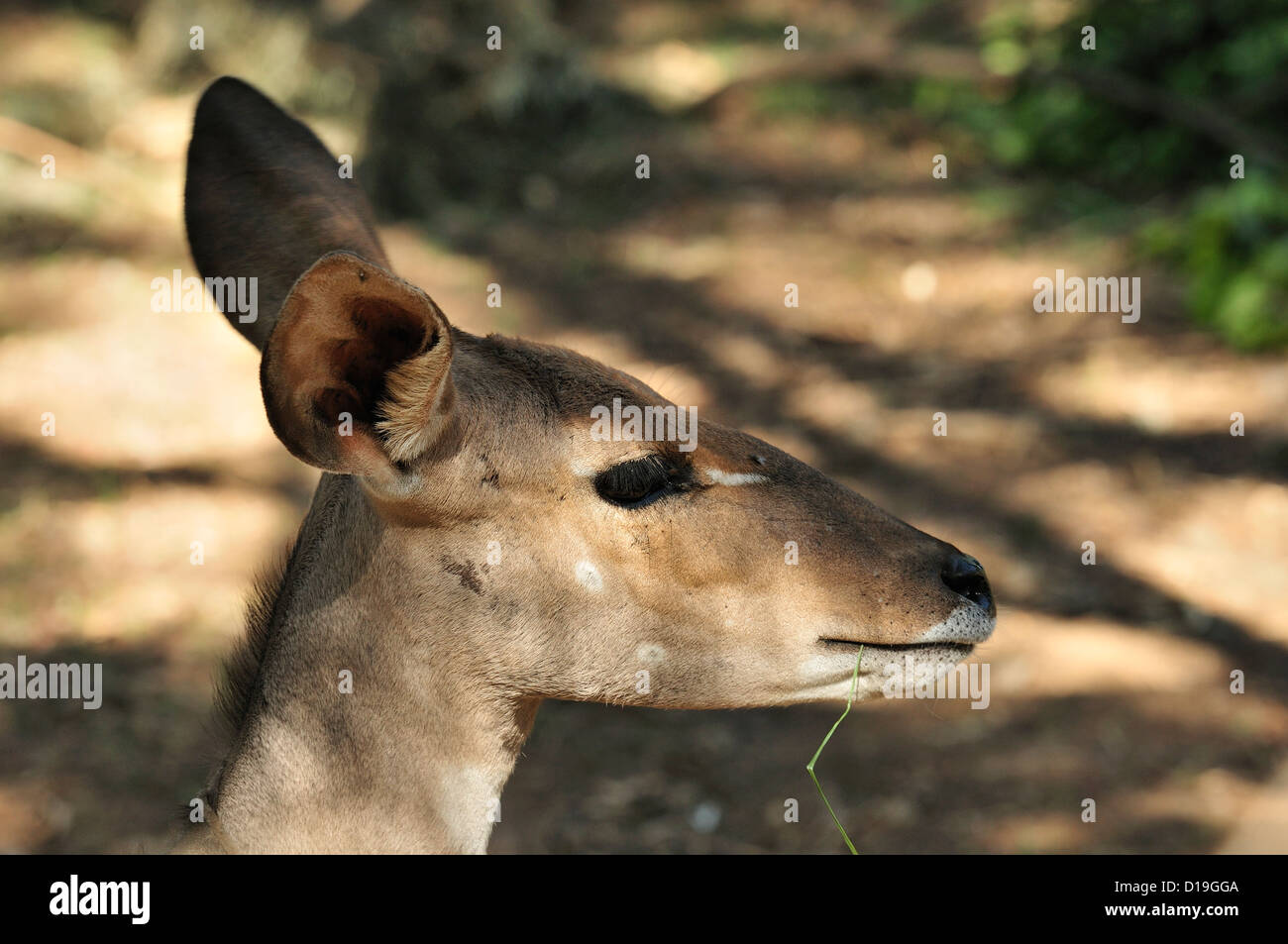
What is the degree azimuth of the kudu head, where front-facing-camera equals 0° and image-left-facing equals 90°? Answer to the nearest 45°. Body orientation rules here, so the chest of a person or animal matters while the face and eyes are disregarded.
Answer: approximately 270°
